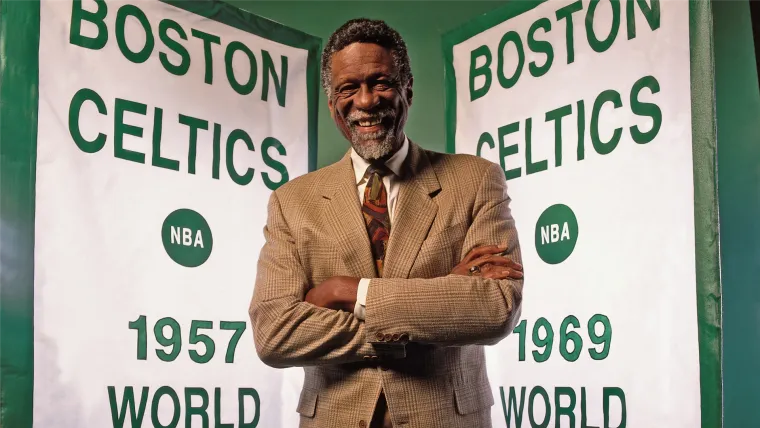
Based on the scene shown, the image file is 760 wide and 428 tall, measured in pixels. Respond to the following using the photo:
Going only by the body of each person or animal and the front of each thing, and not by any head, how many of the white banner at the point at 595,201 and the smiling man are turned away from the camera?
0

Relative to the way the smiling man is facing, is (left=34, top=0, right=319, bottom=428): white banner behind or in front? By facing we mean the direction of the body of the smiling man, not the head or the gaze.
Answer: behind

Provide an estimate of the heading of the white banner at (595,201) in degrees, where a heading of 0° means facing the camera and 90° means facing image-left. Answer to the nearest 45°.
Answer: approximately 45°

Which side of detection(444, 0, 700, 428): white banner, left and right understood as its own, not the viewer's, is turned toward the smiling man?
front

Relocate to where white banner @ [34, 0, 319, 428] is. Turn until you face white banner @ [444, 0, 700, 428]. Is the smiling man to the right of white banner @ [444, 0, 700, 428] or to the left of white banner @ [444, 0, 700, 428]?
right

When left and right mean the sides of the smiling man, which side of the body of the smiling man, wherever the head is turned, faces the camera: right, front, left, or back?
front

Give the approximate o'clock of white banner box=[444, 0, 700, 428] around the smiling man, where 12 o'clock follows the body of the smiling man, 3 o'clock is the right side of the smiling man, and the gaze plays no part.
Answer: The white banner is roughly at 7 o'clock from the smiling man.
